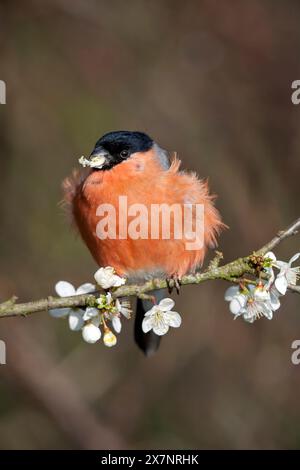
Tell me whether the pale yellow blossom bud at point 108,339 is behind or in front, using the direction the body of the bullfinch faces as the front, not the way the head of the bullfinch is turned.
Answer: in front

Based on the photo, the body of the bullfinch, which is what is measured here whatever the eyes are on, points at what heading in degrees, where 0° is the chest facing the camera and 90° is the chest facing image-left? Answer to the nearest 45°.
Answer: approximately 45°

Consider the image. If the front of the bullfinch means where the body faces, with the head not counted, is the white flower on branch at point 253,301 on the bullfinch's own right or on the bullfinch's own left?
on the bullfinch's own left

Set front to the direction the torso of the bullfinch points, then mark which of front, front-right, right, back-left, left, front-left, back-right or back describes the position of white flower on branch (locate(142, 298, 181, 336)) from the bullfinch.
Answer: front-left
